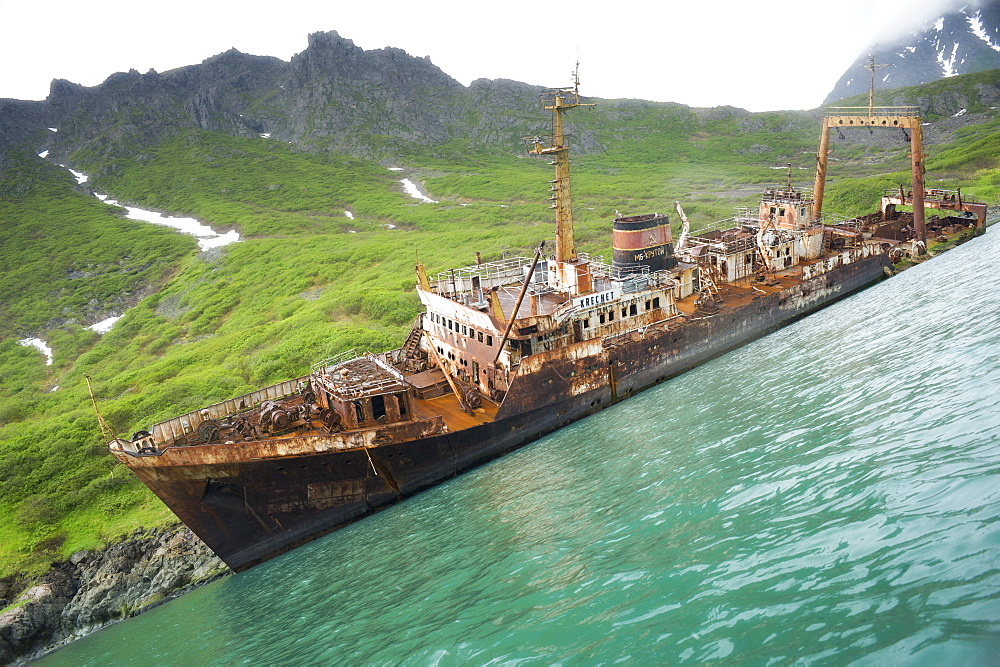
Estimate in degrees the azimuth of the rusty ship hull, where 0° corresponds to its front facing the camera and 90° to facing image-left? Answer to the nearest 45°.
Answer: approximately 45°
